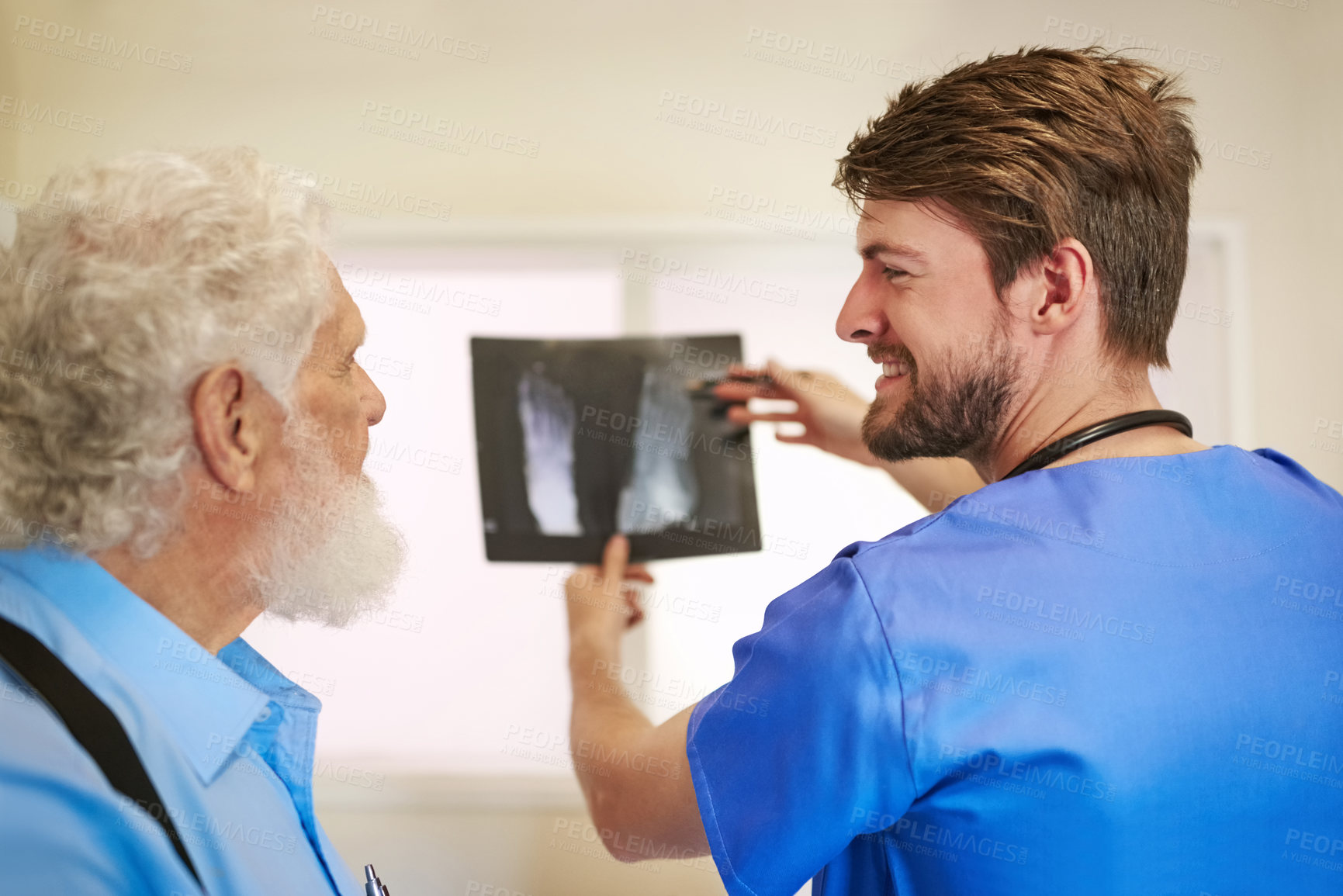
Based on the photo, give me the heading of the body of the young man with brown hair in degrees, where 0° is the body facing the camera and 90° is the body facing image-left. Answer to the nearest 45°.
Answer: approximately 135°

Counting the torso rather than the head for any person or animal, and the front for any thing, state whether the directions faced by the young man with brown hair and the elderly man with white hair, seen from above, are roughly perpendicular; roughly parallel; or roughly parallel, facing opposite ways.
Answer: roughly perpendicular

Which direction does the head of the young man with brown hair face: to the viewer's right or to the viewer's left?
to the viewer's left

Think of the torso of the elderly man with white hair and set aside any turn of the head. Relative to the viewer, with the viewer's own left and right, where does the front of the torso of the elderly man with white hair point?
facing to the right of the viewer

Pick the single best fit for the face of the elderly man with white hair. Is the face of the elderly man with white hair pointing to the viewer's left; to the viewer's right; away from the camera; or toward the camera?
to the viewer's right

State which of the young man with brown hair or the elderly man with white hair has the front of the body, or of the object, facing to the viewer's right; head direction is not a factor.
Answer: the elderly man with white hair

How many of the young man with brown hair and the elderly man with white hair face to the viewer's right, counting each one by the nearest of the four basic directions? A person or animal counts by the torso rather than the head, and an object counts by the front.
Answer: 1
